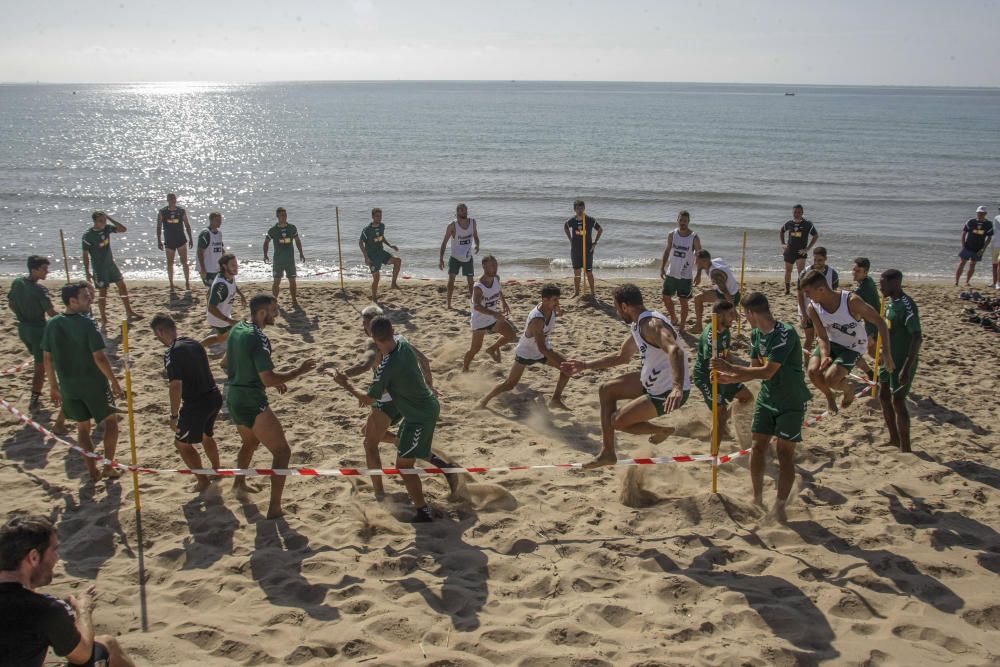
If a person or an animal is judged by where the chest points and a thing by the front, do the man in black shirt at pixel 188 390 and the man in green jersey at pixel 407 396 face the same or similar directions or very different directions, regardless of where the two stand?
same or similar directions

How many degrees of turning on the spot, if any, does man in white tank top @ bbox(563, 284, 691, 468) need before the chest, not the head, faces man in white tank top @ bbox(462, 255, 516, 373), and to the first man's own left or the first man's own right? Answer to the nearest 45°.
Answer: approximately 45° to the first man's own right

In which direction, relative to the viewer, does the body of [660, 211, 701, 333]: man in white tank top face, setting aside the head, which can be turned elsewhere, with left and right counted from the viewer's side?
facing the viewer

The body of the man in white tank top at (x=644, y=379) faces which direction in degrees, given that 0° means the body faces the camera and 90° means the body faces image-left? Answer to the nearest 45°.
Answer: approximately 90°

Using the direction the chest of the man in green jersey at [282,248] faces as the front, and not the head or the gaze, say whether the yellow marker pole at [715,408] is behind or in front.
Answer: in front

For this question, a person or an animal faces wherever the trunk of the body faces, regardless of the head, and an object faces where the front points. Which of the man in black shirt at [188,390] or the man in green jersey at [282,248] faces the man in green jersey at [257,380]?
the man in green jersey at [282,248]

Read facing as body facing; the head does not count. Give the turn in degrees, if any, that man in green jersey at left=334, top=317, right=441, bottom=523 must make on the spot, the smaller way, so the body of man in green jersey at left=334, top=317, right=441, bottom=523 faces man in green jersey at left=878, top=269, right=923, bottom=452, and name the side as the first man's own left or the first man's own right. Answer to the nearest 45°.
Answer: approximately 135° to the first man's own right

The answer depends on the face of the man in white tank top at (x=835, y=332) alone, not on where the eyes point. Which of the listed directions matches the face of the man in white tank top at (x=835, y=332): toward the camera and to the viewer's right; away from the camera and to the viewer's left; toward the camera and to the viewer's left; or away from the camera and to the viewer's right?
toward the camera and to the viewer's left

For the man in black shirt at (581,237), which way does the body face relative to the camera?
toward the camera

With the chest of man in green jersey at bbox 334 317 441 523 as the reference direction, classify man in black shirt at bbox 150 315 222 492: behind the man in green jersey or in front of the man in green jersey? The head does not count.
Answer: in front

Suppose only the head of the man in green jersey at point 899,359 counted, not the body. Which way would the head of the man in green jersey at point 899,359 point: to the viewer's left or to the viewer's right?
to the viewer's left

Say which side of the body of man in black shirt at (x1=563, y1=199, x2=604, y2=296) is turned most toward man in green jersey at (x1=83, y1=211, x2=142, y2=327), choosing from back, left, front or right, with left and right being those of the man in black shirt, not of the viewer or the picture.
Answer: right

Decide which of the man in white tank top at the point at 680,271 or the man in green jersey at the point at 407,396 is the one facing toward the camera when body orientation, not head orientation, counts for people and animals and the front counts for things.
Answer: the man in white tank top

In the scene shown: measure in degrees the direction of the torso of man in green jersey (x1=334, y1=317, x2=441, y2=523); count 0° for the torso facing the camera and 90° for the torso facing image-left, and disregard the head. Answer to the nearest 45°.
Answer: approximately 135°

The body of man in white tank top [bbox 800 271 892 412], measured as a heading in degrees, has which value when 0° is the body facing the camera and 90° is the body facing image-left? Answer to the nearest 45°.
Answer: approximately 45°

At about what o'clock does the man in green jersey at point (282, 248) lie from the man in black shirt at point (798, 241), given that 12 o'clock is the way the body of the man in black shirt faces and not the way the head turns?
The man in green jersey is roughly at 2 o'clock from the man in black shirt.

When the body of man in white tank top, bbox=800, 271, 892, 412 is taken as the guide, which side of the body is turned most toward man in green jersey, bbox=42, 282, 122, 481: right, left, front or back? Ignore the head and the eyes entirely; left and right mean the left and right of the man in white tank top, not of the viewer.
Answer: front

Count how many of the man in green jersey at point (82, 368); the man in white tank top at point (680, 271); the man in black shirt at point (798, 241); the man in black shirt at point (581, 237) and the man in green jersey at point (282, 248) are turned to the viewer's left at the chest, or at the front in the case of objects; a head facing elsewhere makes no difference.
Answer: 0

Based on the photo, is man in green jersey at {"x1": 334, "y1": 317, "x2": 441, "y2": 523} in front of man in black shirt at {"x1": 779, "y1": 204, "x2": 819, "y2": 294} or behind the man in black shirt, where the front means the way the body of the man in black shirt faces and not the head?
in front
